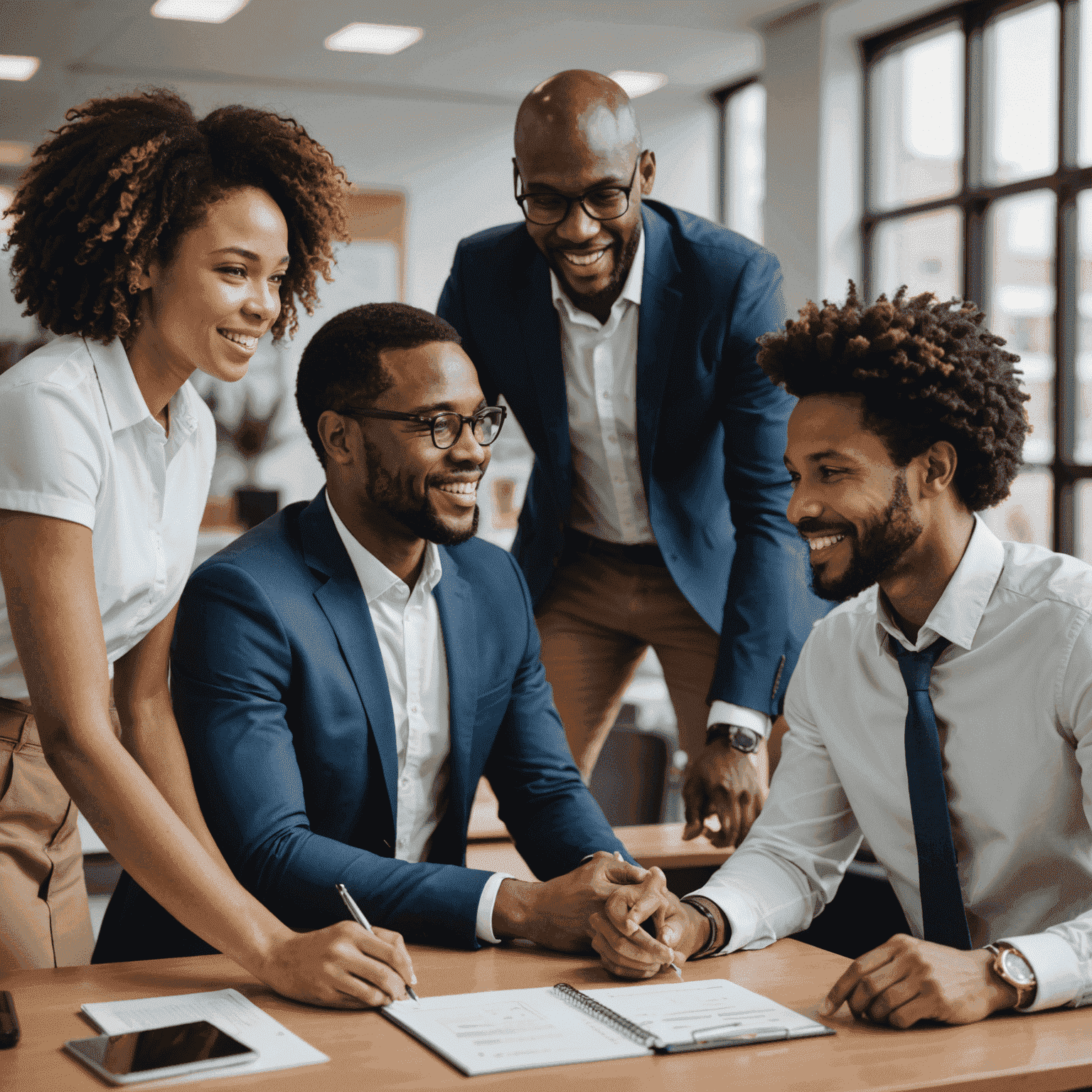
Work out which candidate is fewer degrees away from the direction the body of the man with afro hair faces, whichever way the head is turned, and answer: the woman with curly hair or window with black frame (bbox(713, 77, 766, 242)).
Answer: the woman with curly hair

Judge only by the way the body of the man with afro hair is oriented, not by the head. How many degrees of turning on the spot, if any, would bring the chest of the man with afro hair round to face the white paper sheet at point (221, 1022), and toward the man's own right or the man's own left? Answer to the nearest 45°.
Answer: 0° — they already face it

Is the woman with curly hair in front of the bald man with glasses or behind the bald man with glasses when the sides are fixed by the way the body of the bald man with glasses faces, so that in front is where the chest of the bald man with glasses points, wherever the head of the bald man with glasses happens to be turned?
in front

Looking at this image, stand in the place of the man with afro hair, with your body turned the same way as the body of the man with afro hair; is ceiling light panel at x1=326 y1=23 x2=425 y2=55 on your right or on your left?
on your right

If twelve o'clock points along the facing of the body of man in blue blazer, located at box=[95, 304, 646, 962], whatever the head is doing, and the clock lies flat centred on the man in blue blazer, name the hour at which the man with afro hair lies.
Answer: The man with afro hair is roughly at 11 o'clock from the man in blue blazer.

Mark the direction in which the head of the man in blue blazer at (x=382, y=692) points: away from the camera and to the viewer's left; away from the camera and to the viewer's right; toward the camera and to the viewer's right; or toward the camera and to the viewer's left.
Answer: toward the camera and to the viewer's right

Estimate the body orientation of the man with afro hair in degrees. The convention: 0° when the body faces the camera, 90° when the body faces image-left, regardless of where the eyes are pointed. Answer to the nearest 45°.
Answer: approximately 45°

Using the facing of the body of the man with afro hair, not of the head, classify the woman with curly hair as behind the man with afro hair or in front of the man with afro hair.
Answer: in front

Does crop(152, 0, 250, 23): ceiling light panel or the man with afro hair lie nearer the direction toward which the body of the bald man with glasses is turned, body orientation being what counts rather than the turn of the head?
the man with afro hair

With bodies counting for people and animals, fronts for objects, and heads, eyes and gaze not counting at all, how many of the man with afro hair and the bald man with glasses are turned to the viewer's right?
0

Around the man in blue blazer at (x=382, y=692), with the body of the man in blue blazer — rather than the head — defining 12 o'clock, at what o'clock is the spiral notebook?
The spiral notebook is roughly at 1 o'clock from the man in blue blazer.

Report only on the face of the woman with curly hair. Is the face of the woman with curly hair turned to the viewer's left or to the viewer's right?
to the viewer's right

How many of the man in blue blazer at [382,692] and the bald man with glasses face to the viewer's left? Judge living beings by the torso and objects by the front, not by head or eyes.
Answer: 0

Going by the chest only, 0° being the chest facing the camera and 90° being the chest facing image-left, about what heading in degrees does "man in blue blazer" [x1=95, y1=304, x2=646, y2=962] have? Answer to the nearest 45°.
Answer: approximately 315°

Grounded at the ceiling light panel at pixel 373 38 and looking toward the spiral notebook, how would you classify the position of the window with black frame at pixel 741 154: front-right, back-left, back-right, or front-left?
back-left

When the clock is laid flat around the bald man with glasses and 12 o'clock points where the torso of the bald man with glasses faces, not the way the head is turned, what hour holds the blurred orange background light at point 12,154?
The blurred orange background light is roughly at 5 o'clock from the bald man with glasses.
